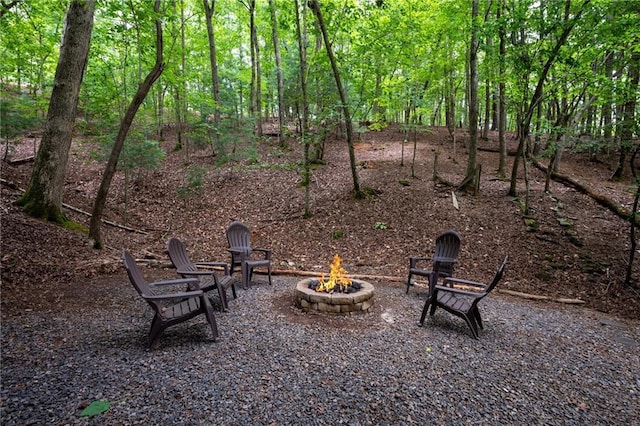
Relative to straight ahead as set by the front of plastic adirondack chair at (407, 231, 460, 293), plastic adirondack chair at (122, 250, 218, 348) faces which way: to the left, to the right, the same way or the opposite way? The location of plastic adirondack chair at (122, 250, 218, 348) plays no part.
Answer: the opposite way

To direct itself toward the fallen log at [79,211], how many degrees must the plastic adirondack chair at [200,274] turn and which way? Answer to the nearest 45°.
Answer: approximately 180°

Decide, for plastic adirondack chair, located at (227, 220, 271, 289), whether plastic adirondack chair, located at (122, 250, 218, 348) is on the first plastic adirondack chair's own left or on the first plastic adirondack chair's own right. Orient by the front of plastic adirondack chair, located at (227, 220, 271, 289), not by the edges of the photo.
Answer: on the first plastic adirondack chair's own right

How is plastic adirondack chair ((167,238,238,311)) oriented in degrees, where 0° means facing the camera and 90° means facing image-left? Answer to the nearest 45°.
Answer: approximately 315°

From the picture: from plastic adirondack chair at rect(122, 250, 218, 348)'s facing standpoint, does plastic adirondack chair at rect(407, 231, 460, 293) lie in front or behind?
in front

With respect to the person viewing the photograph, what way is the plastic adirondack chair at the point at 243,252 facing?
facing the viewer and to the right of the viewer

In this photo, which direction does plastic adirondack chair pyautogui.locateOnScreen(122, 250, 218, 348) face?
to the viewer's right

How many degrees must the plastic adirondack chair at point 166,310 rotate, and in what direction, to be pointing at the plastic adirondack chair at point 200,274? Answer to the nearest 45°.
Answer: approximately 90° to its left

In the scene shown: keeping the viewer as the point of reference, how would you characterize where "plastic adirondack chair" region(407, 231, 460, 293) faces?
facing the viewer and to the left of the viewer

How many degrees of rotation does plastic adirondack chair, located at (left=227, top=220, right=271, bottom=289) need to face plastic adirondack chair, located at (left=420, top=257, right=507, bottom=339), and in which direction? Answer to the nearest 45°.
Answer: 0° — it already faces it

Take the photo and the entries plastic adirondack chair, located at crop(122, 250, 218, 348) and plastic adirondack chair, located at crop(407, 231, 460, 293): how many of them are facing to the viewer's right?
1
